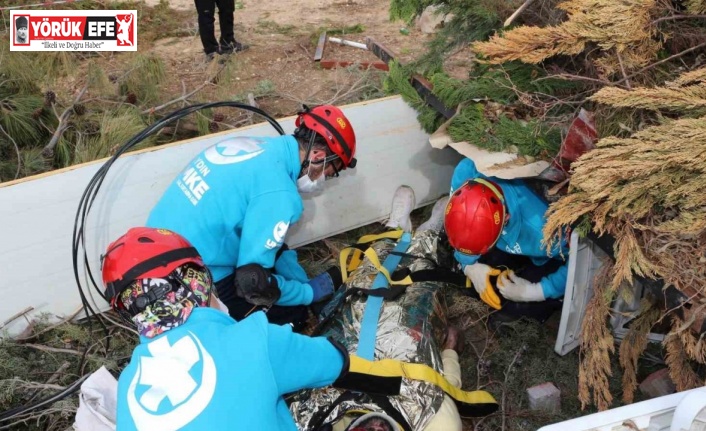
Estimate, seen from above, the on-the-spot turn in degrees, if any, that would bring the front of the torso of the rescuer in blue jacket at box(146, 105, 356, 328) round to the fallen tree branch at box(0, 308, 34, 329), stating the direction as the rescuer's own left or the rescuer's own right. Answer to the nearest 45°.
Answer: approximately 180°

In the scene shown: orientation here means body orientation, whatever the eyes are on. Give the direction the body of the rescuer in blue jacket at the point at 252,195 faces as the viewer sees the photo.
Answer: to the viewer's right

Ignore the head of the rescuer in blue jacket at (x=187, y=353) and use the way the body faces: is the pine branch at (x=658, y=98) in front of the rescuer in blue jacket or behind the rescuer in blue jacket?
in front

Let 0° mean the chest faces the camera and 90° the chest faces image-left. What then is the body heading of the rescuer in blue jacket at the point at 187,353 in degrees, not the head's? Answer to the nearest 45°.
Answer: approximately 225°

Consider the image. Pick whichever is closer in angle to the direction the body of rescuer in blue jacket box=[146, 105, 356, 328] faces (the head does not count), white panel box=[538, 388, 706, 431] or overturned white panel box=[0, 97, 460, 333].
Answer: the white panel

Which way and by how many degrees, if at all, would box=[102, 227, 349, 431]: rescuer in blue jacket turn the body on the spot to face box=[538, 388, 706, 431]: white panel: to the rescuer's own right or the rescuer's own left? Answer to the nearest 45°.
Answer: approximately 90° to the rescuer's own right

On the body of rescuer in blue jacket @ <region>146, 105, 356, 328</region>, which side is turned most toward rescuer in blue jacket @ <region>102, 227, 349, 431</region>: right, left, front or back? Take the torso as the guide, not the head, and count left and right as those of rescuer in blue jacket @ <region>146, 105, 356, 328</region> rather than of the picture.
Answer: right

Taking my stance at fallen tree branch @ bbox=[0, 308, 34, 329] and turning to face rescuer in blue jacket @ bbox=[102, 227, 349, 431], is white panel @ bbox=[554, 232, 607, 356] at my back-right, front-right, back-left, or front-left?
front-left

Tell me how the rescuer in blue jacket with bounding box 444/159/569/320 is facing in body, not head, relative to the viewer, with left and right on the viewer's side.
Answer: facing the viewer and to the left of the viewer

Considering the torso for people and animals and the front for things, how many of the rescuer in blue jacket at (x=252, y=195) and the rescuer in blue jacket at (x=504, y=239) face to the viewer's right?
1

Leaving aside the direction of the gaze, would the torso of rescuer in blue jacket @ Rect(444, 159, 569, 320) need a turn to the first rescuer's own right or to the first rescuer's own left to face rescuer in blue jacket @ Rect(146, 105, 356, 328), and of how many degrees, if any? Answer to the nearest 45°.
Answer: approximately 45° to the first rescuer's own right

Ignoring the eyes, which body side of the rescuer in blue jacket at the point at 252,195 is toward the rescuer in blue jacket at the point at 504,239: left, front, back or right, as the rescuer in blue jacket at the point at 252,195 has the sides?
front
